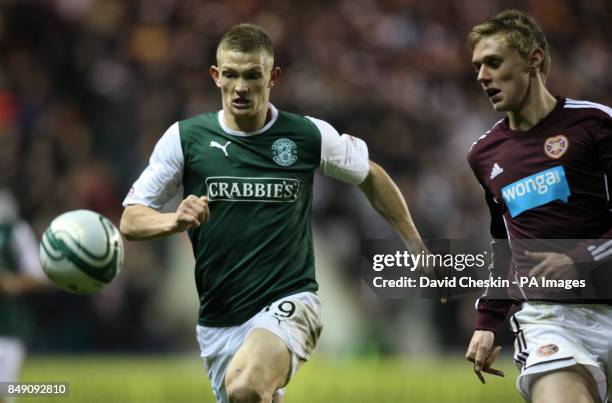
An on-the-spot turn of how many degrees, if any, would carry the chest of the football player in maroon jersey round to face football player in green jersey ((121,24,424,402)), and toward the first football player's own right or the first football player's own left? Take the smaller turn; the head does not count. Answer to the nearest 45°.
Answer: approximately 45° to the first football player's own right

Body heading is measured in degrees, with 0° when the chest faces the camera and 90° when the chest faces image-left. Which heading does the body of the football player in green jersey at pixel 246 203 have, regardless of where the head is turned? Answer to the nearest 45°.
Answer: approximately 0°

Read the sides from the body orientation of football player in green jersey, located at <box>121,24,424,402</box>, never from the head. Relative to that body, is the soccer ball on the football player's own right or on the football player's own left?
on the football player's own right

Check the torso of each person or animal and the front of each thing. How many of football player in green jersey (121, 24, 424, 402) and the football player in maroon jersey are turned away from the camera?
0

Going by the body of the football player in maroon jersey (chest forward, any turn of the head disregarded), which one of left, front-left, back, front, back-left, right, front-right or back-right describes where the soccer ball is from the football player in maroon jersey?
front-right

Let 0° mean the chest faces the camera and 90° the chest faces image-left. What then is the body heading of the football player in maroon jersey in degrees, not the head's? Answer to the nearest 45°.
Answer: approximately 45°
